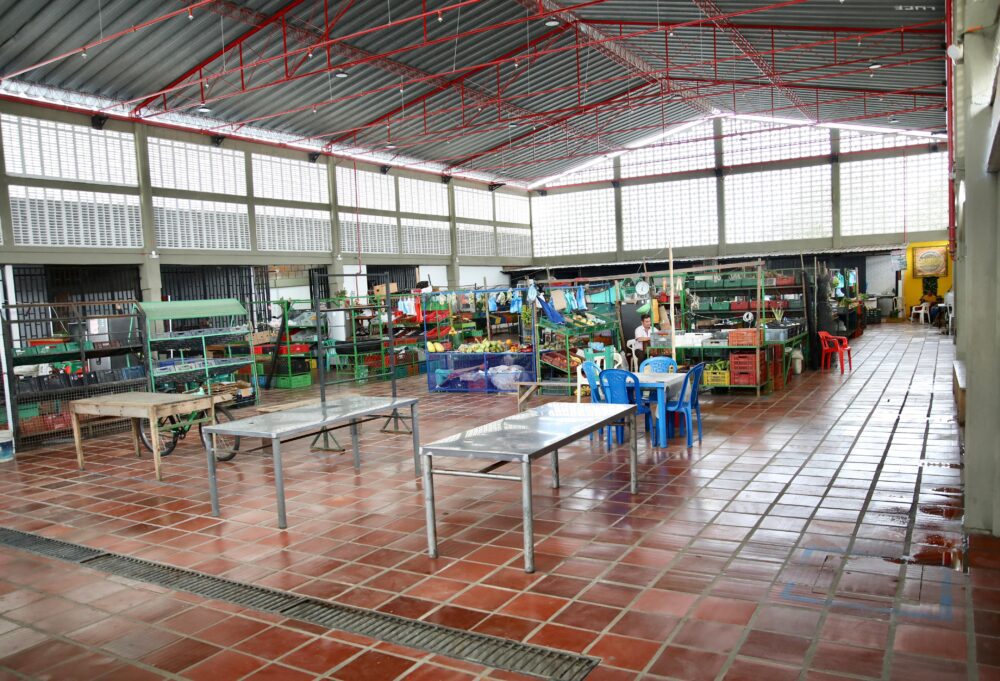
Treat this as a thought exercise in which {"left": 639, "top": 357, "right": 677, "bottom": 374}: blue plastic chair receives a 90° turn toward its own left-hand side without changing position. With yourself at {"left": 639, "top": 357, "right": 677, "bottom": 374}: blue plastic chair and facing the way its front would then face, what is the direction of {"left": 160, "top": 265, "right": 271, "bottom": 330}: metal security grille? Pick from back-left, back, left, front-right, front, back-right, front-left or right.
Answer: back-left

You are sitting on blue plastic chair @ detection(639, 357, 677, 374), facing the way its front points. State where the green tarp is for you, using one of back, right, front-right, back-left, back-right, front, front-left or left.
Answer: right

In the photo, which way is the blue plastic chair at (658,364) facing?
toward the camera

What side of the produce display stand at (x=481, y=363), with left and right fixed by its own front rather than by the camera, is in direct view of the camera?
front

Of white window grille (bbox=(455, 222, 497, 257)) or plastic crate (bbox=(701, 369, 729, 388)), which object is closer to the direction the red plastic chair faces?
the plastic crate

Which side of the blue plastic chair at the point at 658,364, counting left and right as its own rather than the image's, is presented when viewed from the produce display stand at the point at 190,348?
right

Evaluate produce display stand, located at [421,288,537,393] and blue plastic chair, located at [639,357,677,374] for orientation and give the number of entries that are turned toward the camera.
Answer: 2
